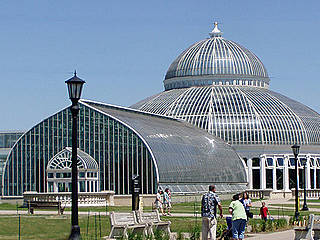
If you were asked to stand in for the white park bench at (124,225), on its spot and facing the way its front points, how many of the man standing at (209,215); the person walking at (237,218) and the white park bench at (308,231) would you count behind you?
0

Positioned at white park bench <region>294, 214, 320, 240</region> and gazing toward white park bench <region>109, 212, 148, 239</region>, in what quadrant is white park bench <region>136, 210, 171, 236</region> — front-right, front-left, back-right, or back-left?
front-right

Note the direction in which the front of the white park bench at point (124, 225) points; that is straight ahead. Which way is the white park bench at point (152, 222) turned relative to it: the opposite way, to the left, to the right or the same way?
the same way

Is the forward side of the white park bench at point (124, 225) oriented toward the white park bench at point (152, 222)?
no

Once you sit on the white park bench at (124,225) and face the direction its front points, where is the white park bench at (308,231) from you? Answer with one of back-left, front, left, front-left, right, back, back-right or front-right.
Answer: front-left
